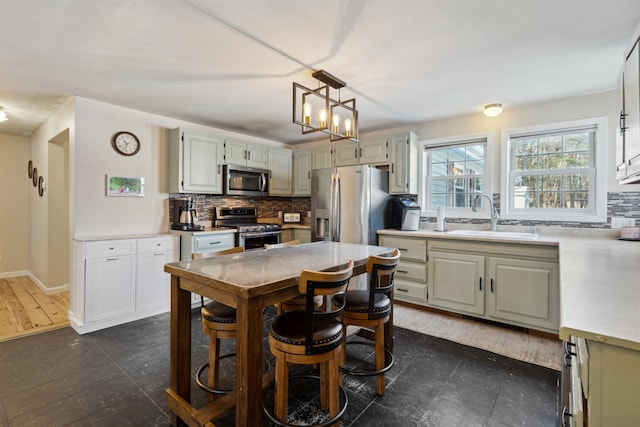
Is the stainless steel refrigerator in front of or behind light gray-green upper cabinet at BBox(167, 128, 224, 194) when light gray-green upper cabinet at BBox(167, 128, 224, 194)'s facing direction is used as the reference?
in front

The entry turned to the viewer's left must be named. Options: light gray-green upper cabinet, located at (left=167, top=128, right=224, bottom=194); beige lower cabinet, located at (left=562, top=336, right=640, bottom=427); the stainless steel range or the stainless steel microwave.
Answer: the beige lower cabinet

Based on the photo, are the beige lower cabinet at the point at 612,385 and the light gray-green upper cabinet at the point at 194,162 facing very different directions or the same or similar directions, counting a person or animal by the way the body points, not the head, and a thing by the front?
very different directions

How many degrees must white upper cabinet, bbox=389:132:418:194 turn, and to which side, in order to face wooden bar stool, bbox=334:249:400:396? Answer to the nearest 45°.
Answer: approximately 45° to its left

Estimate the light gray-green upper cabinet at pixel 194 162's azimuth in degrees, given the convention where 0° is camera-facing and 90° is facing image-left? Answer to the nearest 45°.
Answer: approximately 315°

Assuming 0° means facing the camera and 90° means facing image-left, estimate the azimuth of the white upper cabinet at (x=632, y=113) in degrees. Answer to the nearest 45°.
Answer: approximately 90°

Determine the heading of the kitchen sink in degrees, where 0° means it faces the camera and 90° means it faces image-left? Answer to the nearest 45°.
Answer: approximately 45°

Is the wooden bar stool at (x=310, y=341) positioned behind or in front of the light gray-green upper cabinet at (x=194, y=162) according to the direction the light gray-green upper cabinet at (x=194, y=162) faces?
in front

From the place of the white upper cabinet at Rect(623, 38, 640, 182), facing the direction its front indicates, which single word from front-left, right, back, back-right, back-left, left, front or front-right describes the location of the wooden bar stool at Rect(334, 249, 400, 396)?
front-left

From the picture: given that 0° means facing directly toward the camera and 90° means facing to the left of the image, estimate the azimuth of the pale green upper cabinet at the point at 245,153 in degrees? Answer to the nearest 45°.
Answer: approximately 315°

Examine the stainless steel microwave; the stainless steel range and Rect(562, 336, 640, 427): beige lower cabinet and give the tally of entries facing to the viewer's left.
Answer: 1

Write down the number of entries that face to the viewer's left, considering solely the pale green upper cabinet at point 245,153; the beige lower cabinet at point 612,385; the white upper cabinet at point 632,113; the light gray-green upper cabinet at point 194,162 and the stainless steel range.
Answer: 2

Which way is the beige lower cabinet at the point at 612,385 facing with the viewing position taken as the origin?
facing to the left of the viewer
